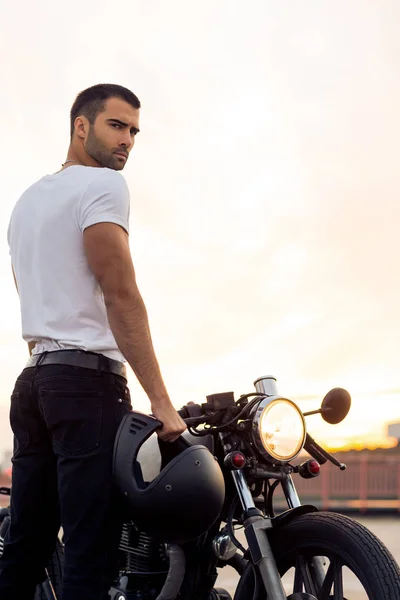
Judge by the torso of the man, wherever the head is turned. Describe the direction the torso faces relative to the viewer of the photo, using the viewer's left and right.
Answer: facing away from the viewer and to the right of the viewer

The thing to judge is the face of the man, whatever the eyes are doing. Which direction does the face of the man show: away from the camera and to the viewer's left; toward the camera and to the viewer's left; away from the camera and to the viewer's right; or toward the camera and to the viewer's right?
toward the camera and to the viewer's right

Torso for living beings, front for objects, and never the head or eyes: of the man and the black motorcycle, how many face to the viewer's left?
0

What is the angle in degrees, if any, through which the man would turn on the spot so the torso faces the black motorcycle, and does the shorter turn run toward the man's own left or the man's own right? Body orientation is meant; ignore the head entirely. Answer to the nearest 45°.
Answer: approximately 45° to the man's own right

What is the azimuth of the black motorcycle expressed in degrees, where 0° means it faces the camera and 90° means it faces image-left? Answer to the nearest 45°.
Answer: approximately 315°

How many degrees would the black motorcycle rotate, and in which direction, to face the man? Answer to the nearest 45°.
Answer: approximately 90° to its right
